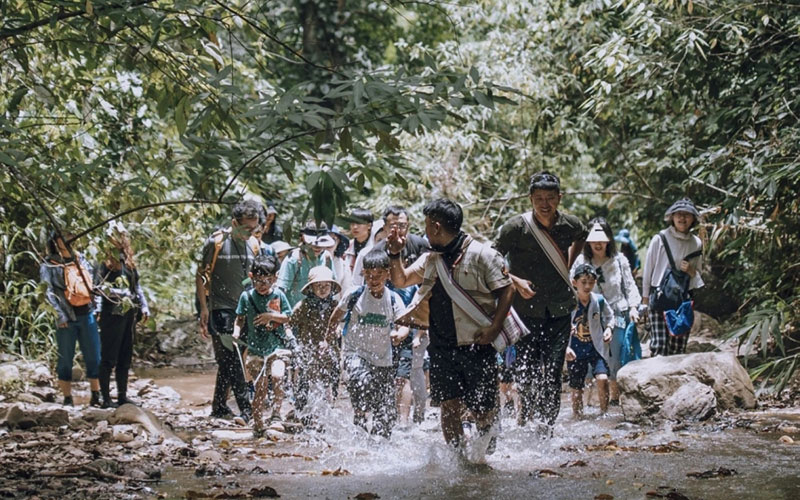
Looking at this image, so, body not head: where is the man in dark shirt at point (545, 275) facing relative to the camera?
toward the camera

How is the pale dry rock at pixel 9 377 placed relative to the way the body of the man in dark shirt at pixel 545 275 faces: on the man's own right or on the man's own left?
on the man's own right

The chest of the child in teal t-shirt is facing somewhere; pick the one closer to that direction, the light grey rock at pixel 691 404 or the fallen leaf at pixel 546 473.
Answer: the fallen leaf

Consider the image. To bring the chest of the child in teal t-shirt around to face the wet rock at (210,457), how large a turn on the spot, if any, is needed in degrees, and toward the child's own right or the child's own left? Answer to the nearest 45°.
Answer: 0° — they already face it

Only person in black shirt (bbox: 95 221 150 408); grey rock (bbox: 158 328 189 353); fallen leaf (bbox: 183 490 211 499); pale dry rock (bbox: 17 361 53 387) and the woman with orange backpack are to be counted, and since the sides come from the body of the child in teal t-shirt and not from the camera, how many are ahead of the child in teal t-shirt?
1

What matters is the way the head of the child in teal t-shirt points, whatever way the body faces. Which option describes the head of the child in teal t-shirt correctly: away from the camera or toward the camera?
toward the camera

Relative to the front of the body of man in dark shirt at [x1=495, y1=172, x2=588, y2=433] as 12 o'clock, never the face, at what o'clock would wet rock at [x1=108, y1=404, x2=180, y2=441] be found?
The wet rock is roughly at 3 o'clock from the man in dark shirt.

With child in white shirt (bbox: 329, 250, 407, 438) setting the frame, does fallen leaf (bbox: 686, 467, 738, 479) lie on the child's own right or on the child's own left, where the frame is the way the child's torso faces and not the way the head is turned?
on the child's own left

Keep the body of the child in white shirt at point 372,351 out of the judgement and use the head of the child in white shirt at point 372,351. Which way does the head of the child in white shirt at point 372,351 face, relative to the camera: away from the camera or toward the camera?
toward the camera

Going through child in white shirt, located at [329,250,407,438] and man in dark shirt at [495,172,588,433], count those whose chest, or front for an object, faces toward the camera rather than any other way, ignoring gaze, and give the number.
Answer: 2

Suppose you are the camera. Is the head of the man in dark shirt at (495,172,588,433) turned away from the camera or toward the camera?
toward the camera

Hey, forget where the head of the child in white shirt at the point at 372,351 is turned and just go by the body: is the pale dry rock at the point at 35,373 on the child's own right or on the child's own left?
on the child's own right

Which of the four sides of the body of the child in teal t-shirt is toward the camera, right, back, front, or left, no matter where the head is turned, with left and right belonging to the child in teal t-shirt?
front

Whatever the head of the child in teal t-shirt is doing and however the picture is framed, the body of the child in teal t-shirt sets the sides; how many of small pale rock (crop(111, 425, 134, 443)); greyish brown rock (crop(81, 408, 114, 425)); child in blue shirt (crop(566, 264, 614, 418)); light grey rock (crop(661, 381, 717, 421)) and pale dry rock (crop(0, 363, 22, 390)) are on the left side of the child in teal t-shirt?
2

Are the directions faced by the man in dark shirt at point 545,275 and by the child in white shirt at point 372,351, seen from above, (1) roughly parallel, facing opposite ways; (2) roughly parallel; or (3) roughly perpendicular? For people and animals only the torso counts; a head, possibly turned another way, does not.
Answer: roughly parallel

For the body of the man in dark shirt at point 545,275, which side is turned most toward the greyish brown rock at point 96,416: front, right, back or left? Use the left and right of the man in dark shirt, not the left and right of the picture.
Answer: right

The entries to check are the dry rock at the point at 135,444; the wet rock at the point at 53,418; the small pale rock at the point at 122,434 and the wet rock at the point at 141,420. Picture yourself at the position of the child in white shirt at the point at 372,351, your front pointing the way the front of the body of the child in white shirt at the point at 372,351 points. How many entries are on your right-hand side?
4

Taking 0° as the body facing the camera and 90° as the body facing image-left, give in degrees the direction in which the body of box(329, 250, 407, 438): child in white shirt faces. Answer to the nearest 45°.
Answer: approximately 0°
